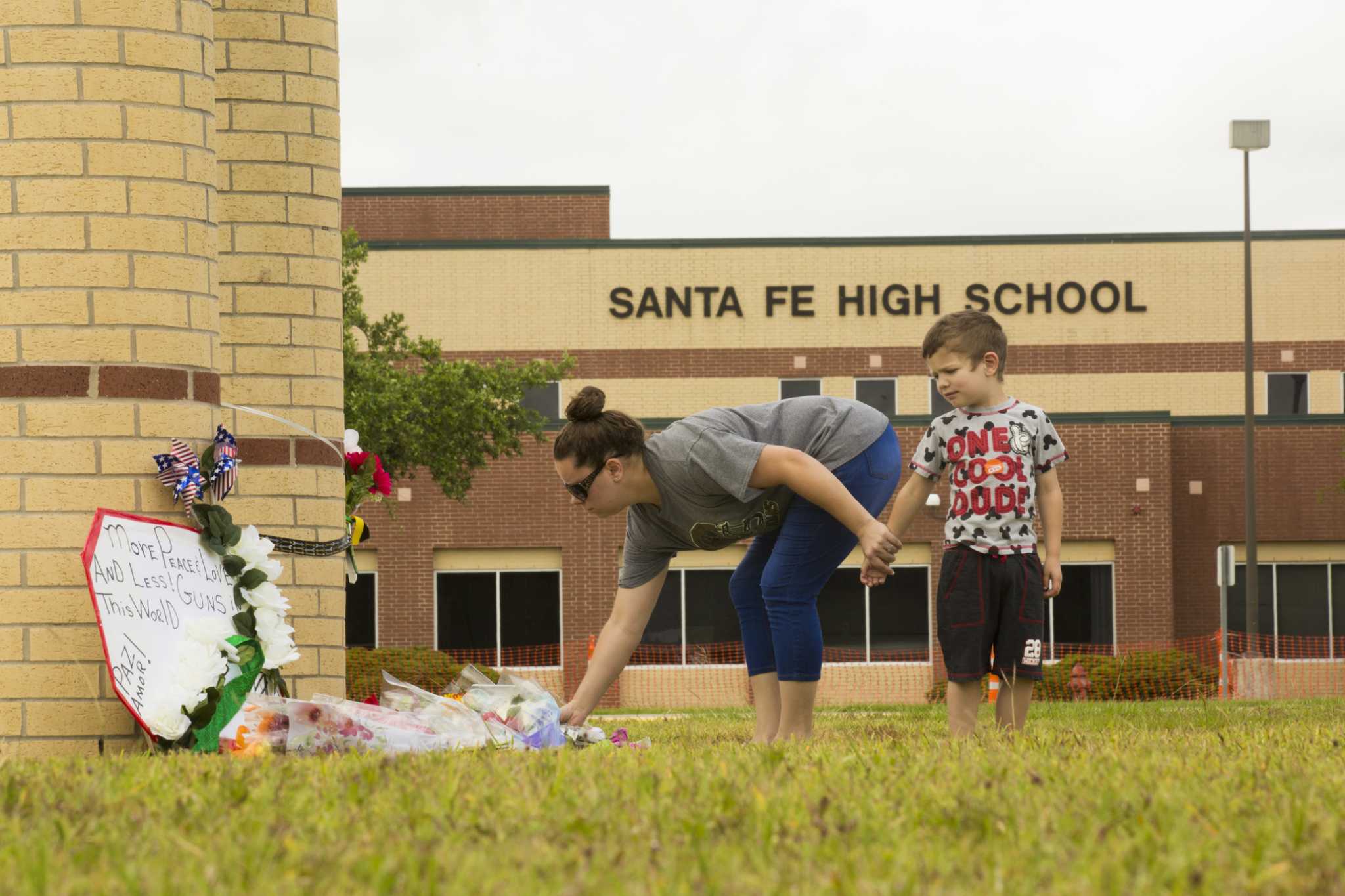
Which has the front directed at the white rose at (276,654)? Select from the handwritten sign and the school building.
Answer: the school building

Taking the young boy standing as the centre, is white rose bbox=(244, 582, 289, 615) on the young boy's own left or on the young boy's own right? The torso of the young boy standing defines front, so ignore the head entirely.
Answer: on the young boy's own right

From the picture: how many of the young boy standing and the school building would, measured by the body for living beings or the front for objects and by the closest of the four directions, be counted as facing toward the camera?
2

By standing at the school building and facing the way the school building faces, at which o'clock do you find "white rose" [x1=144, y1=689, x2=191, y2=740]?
The white rose is roughly at 12 o'clock from the school building.

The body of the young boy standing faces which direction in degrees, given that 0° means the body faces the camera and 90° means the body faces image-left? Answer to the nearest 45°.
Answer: approximately 0°

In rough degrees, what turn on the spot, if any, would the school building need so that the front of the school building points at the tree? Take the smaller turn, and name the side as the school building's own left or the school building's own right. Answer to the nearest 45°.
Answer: approximately 45° to the school building's own right

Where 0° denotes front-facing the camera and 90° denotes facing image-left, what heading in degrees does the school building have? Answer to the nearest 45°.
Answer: approximately 0°

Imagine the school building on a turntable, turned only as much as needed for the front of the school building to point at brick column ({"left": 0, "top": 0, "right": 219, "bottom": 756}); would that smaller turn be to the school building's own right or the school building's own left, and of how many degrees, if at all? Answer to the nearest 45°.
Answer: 0° — it already faces it

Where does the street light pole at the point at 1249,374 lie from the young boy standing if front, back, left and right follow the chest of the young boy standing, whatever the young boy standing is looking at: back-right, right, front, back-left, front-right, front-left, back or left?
back

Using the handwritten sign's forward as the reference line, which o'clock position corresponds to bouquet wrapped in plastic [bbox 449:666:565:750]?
The bouquet wrapped in plastic is roughly at 9 o'clock from the handwritten sign.

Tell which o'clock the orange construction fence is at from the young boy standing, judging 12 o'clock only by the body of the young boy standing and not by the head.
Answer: The orange construction fence is roughly at 6 o'clock from the young boy standing.
